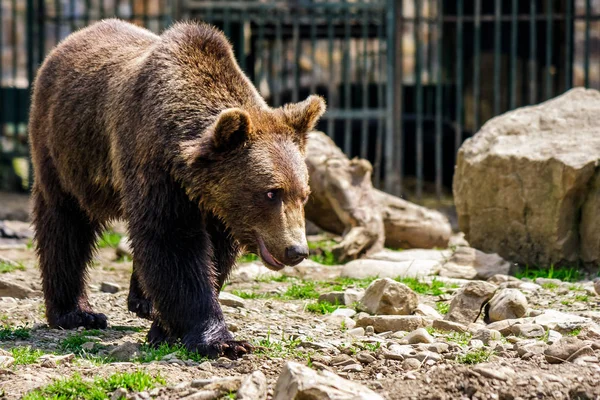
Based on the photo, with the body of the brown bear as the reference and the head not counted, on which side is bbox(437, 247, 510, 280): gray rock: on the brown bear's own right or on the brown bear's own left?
on the brown bear's own left

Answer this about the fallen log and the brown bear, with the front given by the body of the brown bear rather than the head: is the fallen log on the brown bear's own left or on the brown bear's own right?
on the brown bear's own left

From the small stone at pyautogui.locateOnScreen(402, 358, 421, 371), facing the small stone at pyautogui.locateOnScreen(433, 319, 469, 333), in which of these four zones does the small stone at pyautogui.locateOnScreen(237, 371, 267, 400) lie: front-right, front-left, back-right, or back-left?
back-left

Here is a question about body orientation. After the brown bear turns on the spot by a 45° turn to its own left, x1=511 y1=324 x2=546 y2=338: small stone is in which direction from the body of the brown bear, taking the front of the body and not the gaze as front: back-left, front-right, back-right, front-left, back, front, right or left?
front

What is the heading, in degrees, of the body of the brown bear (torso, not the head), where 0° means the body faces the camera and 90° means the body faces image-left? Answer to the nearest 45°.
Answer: approximately 315°

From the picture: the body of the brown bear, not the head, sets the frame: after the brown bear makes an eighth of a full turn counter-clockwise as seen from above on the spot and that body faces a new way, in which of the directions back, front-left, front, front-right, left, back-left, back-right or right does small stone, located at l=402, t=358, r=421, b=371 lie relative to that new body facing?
front-right

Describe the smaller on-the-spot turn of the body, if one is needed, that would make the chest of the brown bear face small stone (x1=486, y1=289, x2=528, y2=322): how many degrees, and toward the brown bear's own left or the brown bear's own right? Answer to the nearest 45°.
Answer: approximately 45° to the brown bear's own left

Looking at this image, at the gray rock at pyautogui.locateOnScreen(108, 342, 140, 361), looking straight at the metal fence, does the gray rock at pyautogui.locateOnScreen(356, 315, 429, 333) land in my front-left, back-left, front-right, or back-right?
front-right

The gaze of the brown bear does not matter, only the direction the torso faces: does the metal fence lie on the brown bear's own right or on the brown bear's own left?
on the brown bear's own left

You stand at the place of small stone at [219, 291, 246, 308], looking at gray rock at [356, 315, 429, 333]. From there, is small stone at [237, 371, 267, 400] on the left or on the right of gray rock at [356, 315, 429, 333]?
right

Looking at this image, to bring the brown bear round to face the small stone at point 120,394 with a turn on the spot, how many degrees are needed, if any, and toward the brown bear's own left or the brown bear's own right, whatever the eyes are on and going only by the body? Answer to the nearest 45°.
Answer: approximately 45° to the brown bear's own right

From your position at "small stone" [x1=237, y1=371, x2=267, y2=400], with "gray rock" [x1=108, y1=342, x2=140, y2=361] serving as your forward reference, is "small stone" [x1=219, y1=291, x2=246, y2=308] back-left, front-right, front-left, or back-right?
front-right
